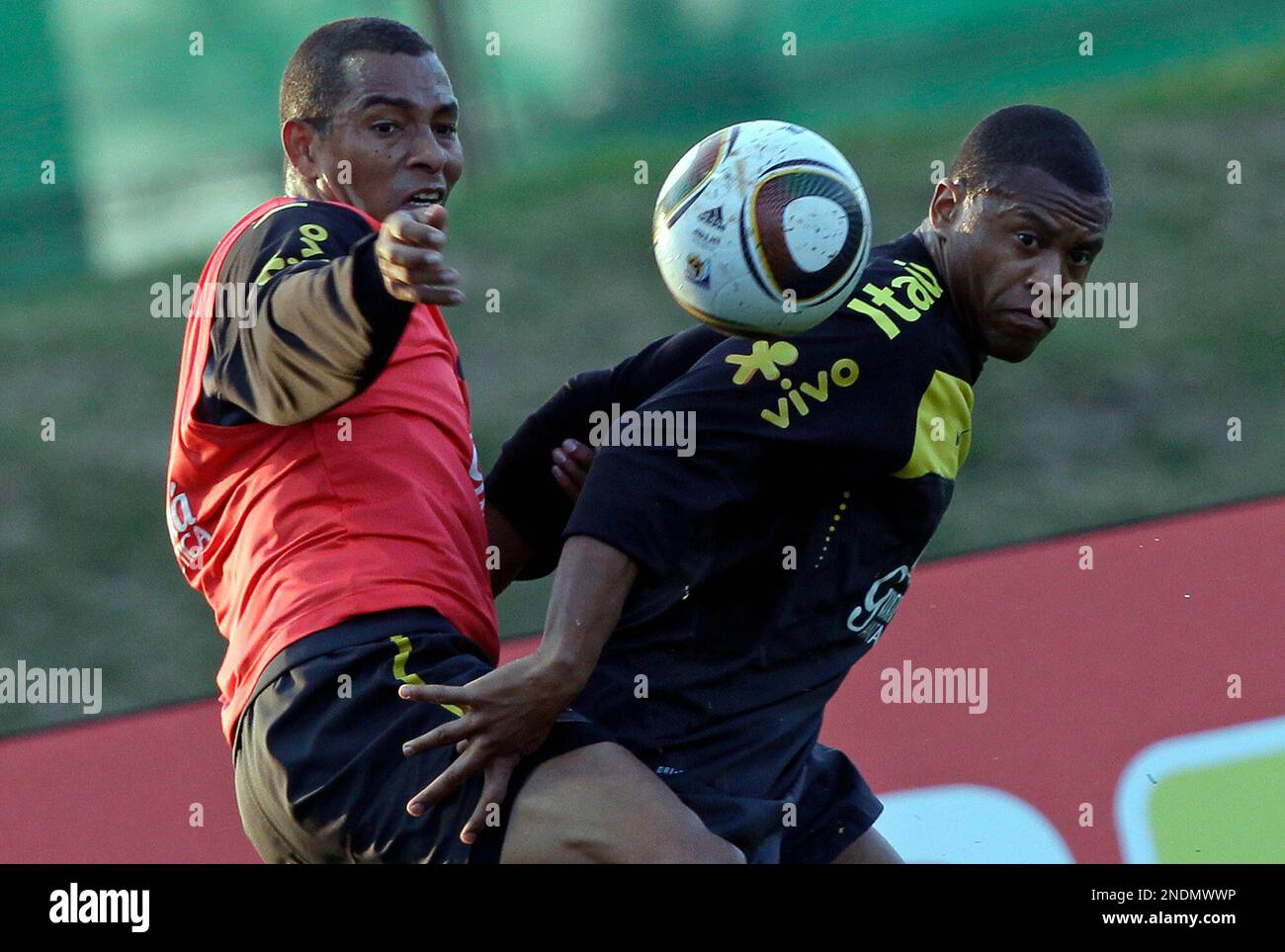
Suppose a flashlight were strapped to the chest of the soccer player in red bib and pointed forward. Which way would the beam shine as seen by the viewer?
to the viewer's right

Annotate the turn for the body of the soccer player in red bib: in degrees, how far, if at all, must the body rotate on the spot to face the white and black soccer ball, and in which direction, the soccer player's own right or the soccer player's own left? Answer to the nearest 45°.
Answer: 0° — they already face it
